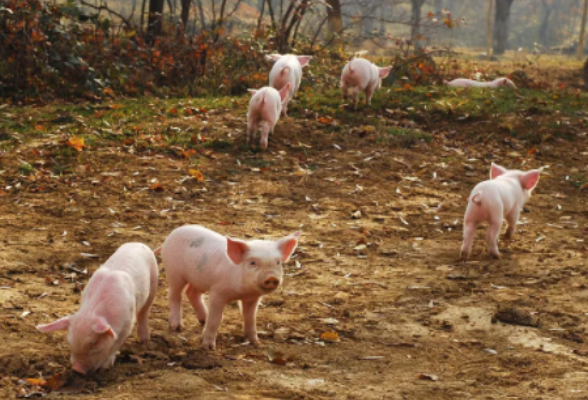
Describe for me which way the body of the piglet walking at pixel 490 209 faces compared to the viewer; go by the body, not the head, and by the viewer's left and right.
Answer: facing away from the viewer and to the right of the viewer

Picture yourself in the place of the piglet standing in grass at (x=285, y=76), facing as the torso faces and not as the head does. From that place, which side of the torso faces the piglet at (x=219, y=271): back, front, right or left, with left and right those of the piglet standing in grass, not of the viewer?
back

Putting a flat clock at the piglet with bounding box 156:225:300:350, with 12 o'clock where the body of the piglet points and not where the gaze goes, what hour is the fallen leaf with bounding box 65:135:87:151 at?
The fallen leaf is roughly at 7 o'clock from the piglet.

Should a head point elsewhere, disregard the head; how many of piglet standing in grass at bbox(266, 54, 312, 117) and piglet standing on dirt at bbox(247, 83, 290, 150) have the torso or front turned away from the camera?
2

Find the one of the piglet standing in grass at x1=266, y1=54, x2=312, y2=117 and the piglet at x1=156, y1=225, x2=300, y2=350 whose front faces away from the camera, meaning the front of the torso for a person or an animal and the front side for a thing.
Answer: the piglet standing in grass

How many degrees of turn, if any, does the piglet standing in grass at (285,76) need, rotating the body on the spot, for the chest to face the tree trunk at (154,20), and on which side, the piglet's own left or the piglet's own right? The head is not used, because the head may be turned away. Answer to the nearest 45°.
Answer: approximately 45° to the piglet's own left

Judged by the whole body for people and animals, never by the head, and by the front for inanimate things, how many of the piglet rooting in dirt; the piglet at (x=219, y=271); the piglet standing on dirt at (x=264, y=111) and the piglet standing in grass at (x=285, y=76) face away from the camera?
2

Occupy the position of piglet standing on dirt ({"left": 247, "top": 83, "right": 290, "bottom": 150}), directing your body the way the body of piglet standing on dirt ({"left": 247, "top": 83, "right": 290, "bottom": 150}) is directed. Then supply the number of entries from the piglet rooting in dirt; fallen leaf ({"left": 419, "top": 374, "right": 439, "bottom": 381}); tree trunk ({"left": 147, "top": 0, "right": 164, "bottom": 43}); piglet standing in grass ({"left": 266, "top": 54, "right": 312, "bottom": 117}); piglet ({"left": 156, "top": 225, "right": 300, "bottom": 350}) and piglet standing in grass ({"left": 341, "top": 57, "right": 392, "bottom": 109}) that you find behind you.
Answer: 3

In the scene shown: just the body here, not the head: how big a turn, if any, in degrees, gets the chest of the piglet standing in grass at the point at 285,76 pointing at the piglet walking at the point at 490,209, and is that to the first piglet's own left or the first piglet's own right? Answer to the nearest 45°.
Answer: approximately 180°

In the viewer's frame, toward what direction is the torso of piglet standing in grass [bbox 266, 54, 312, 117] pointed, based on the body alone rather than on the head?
away from the camera

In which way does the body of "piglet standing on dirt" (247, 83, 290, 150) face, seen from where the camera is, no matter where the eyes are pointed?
away from the camera

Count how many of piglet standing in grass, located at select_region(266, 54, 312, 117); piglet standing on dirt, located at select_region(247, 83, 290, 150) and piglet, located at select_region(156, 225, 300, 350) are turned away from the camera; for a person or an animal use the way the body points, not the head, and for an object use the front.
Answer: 2

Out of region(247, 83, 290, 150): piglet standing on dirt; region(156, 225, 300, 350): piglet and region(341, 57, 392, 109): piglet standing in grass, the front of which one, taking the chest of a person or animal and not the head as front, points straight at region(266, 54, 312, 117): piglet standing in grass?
region(247, 83, 290, 150): piglet standing on dirt

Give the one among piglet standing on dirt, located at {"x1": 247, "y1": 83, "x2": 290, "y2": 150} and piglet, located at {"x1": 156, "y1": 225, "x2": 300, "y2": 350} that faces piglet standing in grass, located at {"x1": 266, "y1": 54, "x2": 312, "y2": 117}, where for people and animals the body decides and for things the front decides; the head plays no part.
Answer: piglet standing on dirt, located at {"x1": 247, "y1": 83, "x2": 290, "y2": 150}

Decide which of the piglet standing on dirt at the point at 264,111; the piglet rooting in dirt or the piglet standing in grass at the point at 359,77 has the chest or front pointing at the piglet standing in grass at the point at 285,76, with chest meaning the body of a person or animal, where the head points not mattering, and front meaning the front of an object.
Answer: the piglet standing on dirt at the point at 264,111

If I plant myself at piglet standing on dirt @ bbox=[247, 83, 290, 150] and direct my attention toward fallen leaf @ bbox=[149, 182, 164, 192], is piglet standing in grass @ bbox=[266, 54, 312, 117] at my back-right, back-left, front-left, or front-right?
back-right
